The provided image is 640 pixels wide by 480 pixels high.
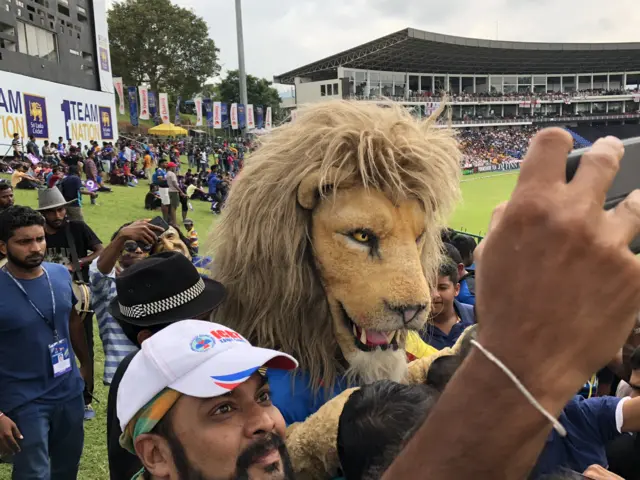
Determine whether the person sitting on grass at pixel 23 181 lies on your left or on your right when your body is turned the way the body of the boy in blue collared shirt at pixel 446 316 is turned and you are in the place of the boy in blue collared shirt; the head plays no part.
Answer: on your right

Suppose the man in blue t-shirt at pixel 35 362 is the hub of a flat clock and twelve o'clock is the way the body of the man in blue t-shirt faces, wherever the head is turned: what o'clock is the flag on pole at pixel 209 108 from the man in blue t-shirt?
The flag on pole is roughly at 8 o'clock from the man in blue t-shirt.

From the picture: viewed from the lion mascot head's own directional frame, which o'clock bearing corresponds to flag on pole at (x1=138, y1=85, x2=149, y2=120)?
The flag on pole is roughly at 7 o'clock from the lion mascot head.

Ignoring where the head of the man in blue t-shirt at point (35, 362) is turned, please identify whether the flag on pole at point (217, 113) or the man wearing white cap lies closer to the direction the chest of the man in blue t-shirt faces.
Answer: the man wearing white cap

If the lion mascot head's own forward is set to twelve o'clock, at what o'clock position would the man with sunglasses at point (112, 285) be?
The man with sunglasses is roughly at 6 o'clock from the lion mascot head.

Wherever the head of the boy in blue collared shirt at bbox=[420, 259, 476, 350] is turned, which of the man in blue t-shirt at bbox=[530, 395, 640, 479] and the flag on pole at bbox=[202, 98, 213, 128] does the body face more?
the man in blue t-shirt

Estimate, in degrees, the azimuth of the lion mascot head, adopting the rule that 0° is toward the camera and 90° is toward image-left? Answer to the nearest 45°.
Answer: approximately 315°

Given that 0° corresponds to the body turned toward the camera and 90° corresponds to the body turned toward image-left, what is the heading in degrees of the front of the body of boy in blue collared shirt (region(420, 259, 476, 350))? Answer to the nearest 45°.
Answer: approximately 45°
